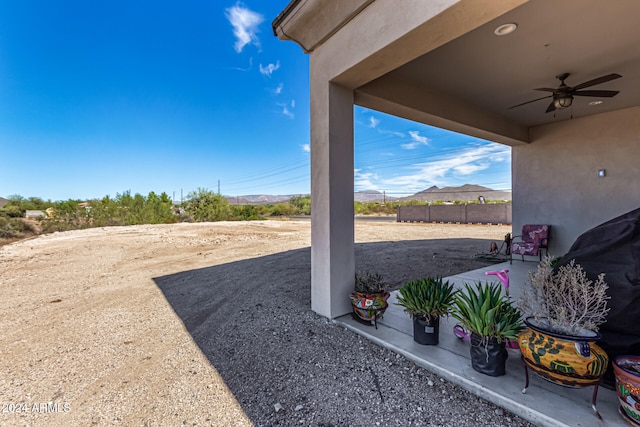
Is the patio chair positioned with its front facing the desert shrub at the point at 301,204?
no

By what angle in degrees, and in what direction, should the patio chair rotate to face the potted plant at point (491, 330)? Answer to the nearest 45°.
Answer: approximately 45° to its left

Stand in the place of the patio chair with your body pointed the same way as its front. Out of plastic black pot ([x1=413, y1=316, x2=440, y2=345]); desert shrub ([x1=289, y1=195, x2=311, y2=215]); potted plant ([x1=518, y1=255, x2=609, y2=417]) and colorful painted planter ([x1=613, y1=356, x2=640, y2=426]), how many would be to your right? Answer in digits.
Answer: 1

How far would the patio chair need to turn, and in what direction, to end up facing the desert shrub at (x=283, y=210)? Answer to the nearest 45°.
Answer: approximately 90° to its right

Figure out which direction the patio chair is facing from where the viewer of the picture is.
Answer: facing the viewer and to the left of the viewer

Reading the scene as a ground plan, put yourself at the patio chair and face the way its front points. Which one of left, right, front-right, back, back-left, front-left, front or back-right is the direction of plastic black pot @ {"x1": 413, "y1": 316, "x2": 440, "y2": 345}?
front-left

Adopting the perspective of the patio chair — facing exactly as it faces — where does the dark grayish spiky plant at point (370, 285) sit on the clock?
The dark grayish spiky plant is roughly at 11 o'clock from the patio chair.

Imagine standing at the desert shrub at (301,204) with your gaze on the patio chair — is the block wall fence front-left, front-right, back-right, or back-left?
front-left

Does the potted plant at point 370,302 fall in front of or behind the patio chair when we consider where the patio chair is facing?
in front

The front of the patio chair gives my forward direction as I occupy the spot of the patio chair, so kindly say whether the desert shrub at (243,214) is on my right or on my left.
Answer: on my right

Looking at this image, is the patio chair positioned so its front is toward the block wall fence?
no

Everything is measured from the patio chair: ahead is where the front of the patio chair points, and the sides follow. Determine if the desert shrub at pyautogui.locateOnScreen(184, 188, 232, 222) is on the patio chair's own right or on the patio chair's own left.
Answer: on the patio chair's own right

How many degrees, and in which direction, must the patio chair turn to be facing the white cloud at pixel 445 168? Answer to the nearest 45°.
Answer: approximately 135° to its right

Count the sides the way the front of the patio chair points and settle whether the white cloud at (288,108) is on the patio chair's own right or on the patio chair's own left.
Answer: on the patio chair's own right
